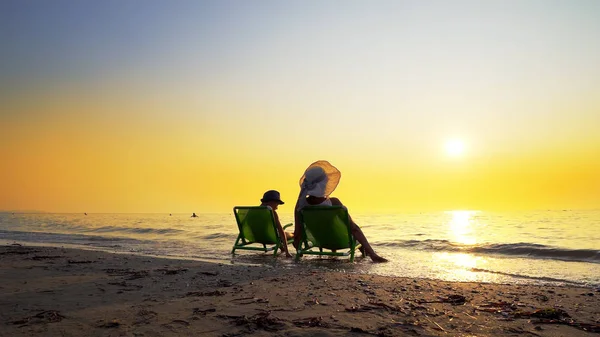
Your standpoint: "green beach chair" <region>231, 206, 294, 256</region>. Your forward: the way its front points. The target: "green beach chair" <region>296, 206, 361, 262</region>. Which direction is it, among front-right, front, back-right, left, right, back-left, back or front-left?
right

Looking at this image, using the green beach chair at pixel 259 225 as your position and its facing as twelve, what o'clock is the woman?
The woman is roughly at 3 o'clock from the green beach chair.

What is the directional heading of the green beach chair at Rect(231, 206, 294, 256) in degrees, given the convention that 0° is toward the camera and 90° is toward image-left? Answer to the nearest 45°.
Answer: approximately 225°
